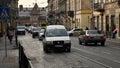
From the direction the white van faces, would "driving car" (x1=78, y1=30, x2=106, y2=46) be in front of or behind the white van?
behind

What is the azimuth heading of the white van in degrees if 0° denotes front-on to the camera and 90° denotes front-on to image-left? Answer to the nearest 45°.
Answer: approximately 0°
